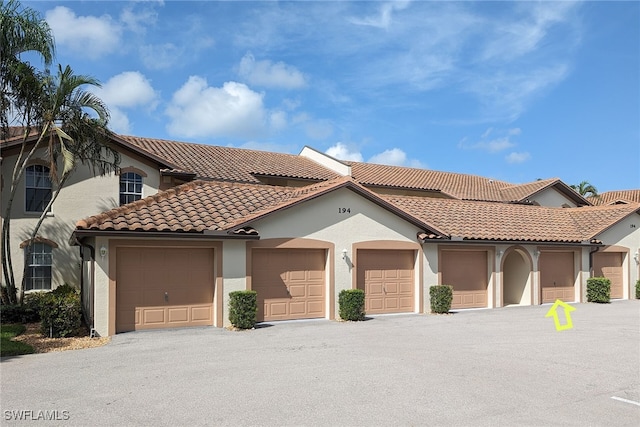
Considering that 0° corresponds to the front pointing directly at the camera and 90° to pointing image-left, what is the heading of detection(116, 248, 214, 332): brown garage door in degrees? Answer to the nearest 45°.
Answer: approximately 0°

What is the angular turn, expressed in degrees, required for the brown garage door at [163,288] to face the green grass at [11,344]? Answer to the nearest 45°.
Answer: approximately 45° to its right

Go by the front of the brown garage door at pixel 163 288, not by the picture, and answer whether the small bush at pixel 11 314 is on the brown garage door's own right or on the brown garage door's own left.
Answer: on the brown garage door's own right

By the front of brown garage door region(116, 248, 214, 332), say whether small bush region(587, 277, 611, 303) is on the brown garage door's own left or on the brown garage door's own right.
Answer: on the brown garage door's own left

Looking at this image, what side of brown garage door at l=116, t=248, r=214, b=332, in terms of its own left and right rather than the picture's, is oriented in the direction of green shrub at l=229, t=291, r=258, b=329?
left

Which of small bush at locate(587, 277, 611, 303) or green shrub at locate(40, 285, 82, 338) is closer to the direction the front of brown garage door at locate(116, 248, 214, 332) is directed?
the green shrub
